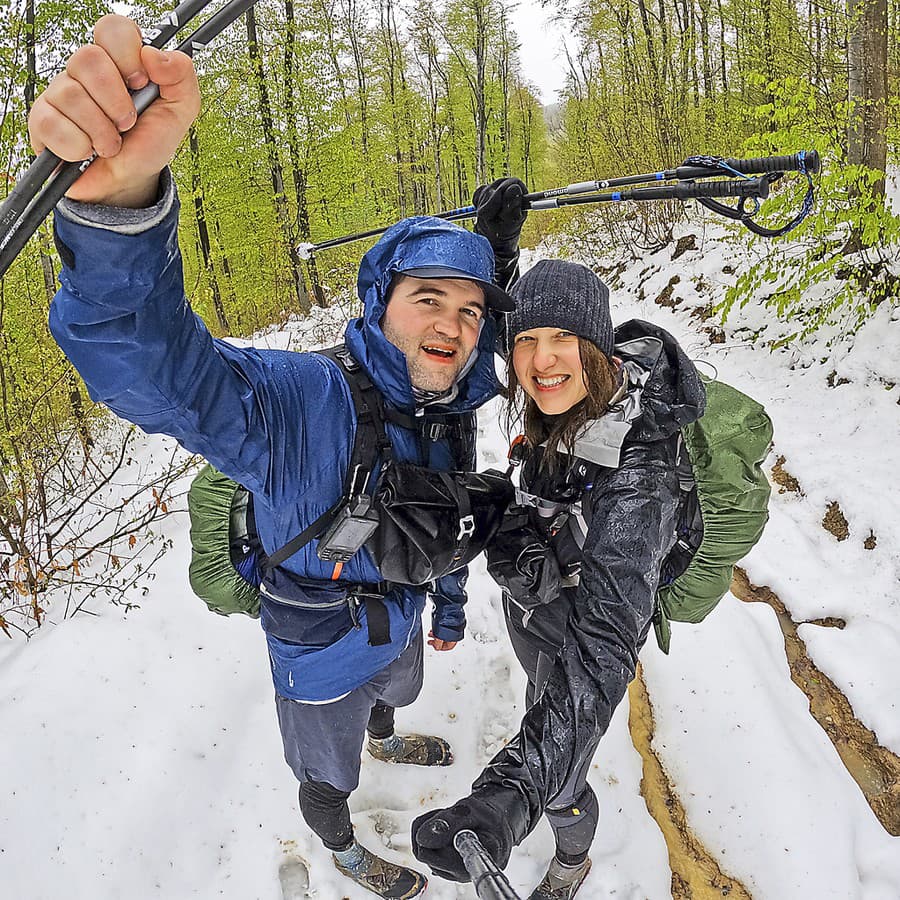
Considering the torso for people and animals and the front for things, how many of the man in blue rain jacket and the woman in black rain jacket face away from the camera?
0

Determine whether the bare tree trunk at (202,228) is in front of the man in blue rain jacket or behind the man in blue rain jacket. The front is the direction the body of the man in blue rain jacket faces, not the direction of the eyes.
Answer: behind

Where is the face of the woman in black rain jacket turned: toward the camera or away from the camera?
toward the camera

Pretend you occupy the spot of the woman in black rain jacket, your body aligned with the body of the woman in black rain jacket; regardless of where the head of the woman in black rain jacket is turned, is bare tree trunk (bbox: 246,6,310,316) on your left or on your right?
on your right

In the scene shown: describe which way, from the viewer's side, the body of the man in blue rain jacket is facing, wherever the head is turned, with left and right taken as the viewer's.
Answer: facing the viewer and to the right of the viewer

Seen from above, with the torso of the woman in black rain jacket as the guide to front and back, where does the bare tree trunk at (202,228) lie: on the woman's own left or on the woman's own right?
on the woman's own right

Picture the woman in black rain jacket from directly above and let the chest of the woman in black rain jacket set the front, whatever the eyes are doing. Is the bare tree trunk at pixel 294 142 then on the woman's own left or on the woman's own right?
on the woman's own right

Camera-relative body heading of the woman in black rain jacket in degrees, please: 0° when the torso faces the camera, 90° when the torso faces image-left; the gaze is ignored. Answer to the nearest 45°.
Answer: approximately 45°
